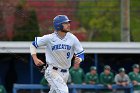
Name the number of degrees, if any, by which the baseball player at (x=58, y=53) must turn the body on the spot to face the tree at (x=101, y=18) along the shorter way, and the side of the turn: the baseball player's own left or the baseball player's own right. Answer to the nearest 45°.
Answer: approximately 135° to the baseball player's own left
